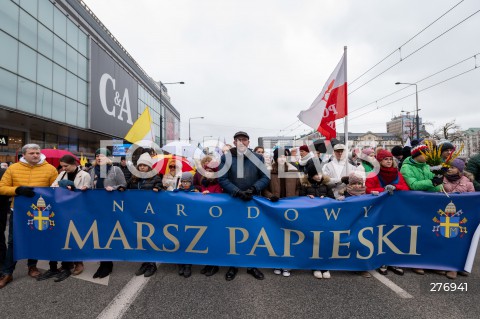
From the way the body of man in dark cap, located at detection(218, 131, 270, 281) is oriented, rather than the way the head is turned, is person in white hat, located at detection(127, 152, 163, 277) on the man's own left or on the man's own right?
on the man's own right

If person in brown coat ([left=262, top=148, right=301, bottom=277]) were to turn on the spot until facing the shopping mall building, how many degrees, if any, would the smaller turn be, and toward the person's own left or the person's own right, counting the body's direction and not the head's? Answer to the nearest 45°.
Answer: approximately 135° to the person's own right

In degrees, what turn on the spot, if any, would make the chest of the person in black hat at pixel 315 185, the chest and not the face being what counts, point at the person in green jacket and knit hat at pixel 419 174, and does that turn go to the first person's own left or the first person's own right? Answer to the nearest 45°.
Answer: approximately 90° to the first person's own left

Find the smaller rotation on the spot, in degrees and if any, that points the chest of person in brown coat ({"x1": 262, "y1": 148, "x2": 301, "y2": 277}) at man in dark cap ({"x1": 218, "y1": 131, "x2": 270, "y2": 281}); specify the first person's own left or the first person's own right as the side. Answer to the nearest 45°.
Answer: approximately 90° to the first person's own right

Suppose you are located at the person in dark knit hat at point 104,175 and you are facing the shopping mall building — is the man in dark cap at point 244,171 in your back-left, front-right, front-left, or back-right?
back-right

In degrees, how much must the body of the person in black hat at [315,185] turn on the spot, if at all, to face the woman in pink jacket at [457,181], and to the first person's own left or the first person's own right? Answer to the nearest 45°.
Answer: approximately 90° to the first person's own left

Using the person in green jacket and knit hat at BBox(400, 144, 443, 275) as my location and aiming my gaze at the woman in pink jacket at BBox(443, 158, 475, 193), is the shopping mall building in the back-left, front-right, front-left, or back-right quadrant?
back-left

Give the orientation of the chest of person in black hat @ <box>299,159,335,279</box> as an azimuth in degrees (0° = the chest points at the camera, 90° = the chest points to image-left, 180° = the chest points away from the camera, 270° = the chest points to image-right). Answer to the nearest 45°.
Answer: approximately 0°

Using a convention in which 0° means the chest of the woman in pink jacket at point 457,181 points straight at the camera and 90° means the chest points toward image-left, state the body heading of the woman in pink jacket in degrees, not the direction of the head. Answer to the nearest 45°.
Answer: approximately 45°
